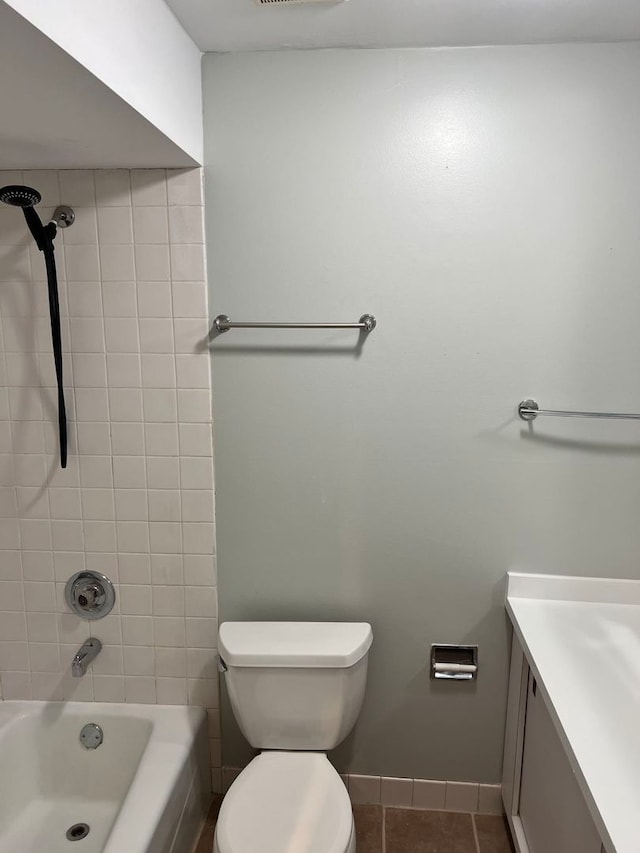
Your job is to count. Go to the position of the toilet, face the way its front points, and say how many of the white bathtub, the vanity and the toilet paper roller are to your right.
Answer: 1

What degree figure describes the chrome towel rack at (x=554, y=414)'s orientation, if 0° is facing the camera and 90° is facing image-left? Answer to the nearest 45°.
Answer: approximately 0°

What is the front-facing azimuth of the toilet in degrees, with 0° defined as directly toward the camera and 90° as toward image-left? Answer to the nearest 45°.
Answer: approximately 0°

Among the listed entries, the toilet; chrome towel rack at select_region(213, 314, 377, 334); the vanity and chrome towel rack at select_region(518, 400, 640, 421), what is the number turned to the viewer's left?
1

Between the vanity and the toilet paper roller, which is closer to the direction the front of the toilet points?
the vanity

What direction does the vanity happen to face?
to the viewer's left

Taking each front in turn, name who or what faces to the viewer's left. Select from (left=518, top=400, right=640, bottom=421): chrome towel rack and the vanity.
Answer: the vanity
